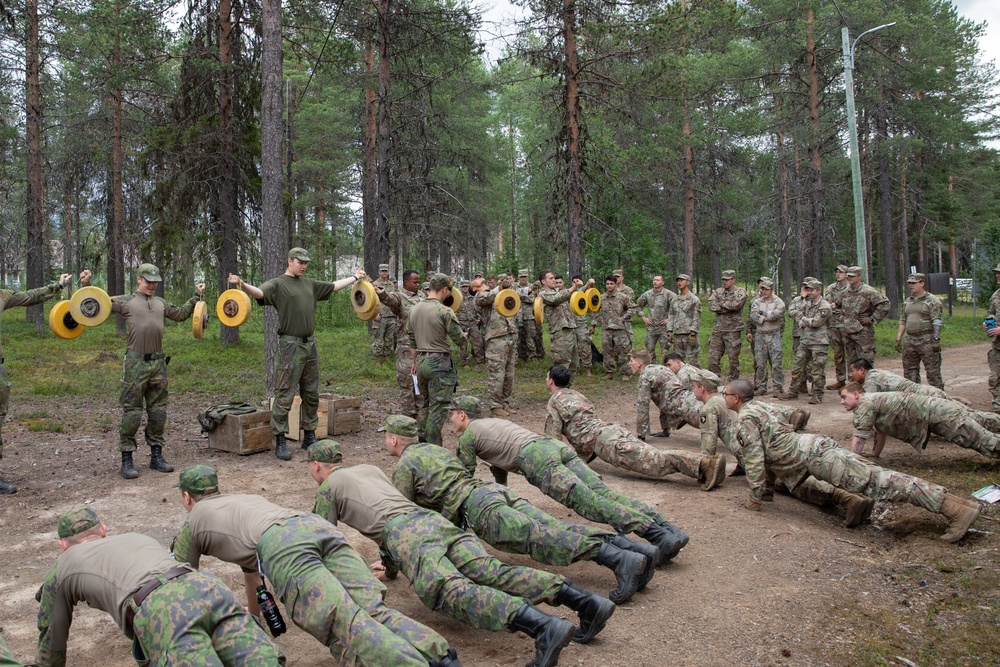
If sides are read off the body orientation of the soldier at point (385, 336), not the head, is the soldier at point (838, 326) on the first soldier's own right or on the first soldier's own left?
on the first soldier's own left

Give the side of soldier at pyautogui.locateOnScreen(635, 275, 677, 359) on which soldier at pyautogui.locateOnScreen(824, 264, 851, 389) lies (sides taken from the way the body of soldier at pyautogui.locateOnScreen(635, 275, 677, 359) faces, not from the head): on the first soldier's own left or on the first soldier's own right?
on the first soldier's own left

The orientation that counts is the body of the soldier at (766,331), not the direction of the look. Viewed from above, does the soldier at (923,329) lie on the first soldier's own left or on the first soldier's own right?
on the first soldier's own left

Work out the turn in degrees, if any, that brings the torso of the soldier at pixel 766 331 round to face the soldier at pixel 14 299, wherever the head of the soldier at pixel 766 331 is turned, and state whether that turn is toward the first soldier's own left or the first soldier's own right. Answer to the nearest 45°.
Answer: approximately 45° to the first soldier's own right

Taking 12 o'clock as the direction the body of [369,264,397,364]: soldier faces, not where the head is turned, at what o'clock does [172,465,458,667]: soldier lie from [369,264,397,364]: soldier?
[172,465,458,667]: soldier is roughly at 12 o'clock from [369,264,397,364]: soldier.

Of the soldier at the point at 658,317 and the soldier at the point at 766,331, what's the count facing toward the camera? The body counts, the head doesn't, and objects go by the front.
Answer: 2

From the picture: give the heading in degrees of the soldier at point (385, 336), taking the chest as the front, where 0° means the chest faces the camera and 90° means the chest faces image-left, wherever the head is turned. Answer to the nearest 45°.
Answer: approximately 0°
